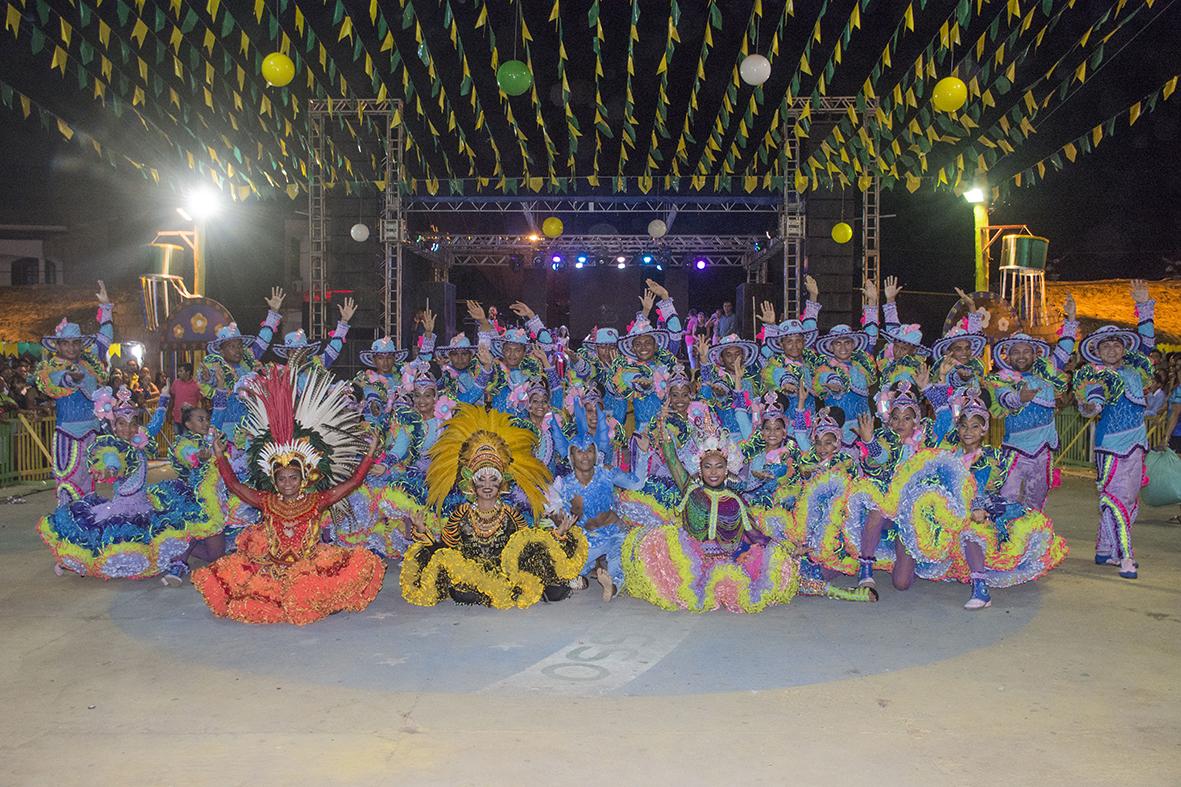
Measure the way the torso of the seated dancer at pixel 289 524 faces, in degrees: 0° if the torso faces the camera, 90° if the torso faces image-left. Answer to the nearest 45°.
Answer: approximately 0°

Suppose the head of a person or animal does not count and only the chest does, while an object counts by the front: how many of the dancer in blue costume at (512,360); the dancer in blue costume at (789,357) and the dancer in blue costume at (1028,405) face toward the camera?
3

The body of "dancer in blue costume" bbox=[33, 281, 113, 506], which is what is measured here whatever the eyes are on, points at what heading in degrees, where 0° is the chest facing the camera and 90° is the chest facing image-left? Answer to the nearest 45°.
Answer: approximately 0°

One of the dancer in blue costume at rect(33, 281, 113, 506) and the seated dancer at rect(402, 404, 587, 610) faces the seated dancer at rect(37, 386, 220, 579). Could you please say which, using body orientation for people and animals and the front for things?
the dancer in blue costume

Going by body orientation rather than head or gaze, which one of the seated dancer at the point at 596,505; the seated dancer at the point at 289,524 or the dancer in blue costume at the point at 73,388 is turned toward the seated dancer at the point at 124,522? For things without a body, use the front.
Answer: the dancer in blue costume

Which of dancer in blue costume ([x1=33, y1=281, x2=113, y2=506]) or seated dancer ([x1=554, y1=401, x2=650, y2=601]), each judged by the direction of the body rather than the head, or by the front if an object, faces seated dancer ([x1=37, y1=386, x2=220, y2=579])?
the dancer in blue costume

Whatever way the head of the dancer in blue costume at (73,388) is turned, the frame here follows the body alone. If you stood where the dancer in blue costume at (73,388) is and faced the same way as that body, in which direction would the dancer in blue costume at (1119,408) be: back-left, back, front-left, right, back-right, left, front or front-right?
front-left

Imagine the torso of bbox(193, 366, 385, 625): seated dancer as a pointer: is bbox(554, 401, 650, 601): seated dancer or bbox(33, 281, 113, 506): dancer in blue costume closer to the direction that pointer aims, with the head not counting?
the seated dancer

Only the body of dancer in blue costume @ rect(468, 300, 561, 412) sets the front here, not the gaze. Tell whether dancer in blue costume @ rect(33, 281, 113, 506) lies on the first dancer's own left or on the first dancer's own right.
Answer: on the first dancer's own right

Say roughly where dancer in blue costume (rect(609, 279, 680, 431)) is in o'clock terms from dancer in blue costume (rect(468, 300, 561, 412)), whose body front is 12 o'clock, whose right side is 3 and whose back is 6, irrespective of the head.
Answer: dancer in blue costume (rect(609, 279, 680, 431)) is roughly at 10 o'clock from dancer in blue costume (rect(468, 300, 561, 412)).

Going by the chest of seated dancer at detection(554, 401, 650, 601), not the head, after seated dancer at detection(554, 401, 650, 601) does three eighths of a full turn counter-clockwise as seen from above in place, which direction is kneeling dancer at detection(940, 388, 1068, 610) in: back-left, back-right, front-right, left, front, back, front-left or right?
front-right

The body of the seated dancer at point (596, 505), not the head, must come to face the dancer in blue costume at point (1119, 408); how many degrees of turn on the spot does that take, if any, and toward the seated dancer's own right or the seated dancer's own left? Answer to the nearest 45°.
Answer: approximately 90° to the seated dancer's own left

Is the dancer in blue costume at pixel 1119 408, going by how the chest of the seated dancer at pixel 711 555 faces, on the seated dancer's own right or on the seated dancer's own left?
on the seated dancer's own left

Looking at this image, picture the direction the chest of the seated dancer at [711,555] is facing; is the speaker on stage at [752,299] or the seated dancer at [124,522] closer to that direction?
the seated dancer
